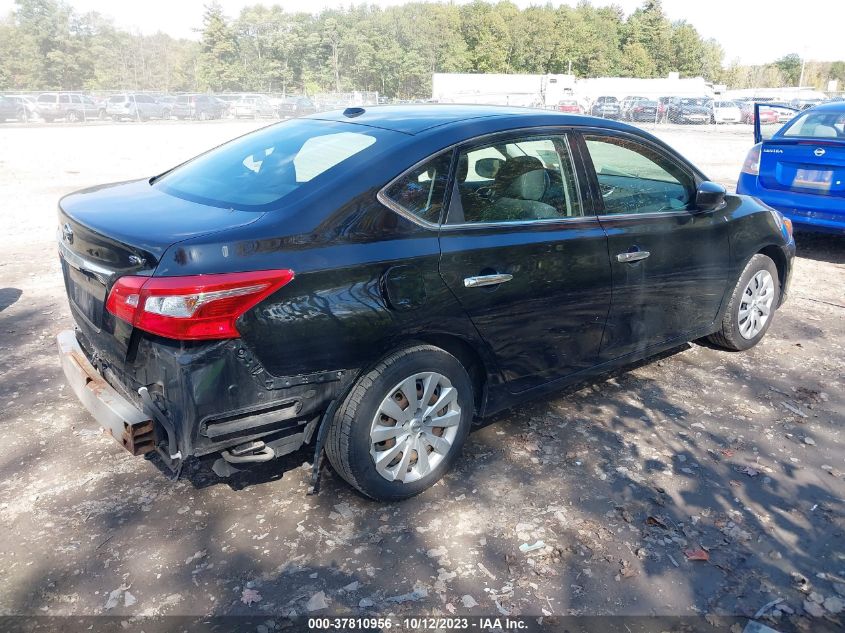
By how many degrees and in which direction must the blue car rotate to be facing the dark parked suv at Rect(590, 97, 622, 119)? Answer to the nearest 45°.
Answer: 0° — it already faces it

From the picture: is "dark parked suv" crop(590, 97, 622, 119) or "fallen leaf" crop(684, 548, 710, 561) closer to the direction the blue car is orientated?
the dark parked suv

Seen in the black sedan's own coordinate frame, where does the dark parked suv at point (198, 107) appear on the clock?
The dark parked suv is roughly at 10 o'clock from the black sedan.

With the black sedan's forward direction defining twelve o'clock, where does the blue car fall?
The blue car is roughly at 12 o'clock from the black sedan.

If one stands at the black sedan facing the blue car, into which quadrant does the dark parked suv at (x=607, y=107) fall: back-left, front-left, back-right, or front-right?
front-left

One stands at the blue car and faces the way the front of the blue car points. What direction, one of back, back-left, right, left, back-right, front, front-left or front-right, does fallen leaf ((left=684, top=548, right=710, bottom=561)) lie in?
back

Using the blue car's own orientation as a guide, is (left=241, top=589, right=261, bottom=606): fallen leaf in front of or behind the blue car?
behind

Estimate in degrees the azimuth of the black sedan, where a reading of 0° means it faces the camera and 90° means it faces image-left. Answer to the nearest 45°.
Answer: approximately 225°

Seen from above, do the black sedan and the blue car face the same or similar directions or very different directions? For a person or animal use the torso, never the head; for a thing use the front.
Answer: same or similar directions

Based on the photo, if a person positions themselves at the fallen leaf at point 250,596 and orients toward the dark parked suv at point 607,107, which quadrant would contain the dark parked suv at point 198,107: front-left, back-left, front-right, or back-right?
front-left

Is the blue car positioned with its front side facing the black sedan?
no

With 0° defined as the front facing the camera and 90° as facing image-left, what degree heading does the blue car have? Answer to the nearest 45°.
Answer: approximately 180°

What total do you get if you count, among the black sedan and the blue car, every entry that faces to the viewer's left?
0

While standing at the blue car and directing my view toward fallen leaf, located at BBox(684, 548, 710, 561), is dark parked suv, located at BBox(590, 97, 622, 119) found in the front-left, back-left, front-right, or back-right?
back-right

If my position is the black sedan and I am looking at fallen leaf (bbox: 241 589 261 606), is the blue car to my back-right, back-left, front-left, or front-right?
back-left

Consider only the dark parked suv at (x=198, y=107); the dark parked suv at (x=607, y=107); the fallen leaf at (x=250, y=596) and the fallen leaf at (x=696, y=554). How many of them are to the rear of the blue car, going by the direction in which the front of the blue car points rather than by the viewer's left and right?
2
